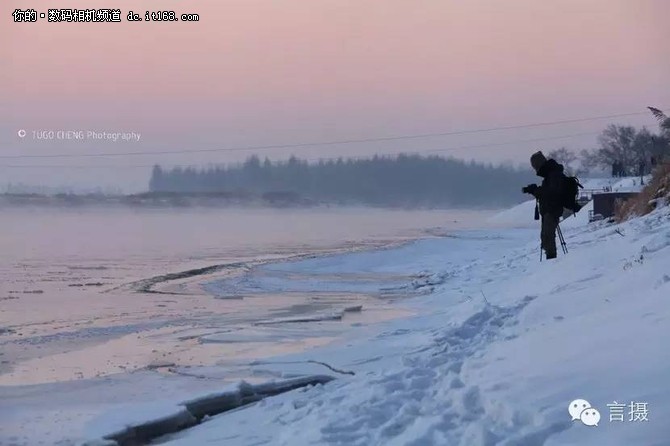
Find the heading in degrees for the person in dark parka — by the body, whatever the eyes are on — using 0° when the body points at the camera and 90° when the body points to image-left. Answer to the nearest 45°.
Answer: approximately 90°

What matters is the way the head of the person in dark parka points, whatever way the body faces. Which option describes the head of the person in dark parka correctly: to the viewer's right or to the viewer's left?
to the viewer's left
